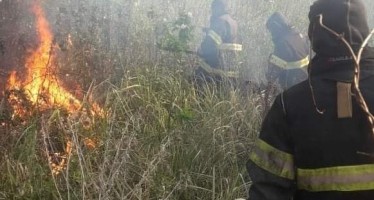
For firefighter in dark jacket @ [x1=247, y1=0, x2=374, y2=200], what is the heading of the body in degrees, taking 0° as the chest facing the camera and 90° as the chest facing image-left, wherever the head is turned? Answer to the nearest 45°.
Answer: approximately 180°

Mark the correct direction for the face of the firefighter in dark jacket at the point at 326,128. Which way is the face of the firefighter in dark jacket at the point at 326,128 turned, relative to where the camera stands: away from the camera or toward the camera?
away from the camera

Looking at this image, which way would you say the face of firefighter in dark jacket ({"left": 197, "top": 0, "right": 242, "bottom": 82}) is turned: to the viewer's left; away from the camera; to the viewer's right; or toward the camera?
away from the camera

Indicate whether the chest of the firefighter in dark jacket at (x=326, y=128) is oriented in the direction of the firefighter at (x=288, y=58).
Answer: yes

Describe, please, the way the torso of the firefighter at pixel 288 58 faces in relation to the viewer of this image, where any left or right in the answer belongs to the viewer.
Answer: facing away from the viewer and to the left of the viewer

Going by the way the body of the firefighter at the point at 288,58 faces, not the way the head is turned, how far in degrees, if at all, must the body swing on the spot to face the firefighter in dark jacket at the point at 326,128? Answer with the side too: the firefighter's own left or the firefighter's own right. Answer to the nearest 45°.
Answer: approximately 135° to the firefighter's own left
